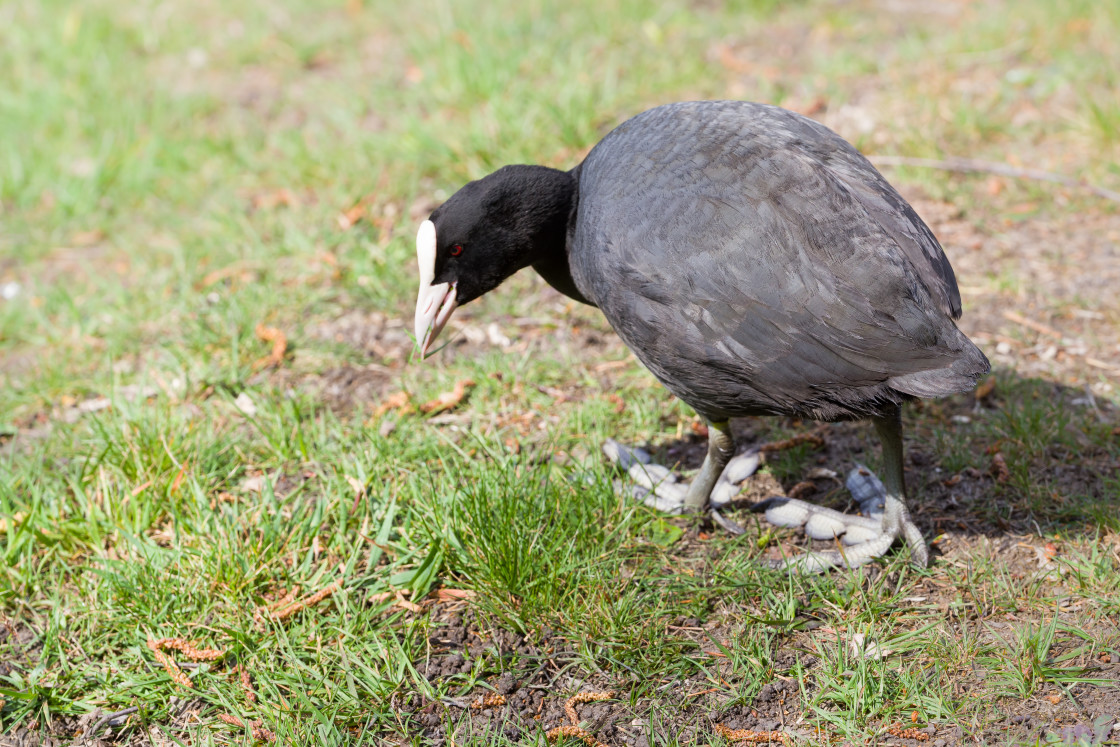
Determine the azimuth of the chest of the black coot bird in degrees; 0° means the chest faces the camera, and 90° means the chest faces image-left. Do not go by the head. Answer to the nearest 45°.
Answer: approximately 90°

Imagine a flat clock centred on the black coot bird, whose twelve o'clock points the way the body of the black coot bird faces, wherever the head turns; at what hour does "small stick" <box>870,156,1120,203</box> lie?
The small stick is roughly at 4 o'clock from the black coot bird.

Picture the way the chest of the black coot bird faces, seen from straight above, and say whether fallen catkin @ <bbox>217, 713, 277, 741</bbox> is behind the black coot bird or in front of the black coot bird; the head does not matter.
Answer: in front

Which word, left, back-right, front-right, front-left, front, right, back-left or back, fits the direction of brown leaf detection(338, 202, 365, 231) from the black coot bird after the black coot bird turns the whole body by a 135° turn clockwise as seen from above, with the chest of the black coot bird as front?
left

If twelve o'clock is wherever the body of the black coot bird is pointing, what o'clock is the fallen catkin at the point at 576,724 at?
The fallen catkin is roughly at 10 o'clock from the black coot bird.

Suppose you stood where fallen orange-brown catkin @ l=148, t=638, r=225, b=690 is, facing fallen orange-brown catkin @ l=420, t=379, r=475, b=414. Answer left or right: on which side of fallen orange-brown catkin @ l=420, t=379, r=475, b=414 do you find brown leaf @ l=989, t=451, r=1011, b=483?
right

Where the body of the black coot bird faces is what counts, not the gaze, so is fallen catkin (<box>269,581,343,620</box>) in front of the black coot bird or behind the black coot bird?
in front

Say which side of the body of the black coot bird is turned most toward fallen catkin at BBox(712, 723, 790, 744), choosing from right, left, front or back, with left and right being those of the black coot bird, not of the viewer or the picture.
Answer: left

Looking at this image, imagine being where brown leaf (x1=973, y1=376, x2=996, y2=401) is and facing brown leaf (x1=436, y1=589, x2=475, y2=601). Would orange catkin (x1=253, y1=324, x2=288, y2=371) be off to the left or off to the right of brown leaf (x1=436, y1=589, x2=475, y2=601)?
right

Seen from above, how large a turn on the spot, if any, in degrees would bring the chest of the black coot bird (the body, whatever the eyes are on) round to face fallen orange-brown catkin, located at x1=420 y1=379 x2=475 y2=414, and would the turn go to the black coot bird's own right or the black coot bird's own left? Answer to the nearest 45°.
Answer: approximately 45° to the black coot bird's own right

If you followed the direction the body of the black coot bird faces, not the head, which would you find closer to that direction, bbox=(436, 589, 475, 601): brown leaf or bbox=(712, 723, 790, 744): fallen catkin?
the brown leaf
